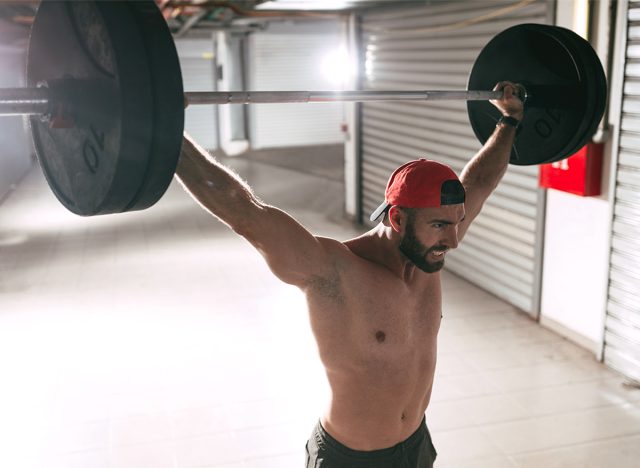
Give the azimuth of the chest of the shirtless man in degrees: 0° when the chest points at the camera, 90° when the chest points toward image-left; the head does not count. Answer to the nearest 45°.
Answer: approximately 315°

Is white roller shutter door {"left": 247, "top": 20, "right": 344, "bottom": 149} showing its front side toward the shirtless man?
yes

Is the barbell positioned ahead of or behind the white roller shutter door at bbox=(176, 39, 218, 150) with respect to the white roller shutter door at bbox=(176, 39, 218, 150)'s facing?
ahead

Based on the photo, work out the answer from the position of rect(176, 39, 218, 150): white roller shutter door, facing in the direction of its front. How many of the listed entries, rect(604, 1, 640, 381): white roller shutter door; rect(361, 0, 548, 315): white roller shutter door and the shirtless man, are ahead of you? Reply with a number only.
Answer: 3

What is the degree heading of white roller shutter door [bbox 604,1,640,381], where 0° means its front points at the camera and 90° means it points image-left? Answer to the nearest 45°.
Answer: approximately 45°

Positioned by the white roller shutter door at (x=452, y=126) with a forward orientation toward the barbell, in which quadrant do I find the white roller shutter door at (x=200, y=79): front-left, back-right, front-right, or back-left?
back-right

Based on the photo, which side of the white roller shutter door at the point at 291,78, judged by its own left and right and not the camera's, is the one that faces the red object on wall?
front

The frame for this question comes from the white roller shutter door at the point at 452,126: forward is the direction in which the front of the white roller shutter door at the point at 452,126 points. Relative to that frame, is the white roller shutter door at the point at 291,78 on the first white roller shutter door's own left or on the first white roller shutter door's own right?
on the first white roller shutter door's own right
